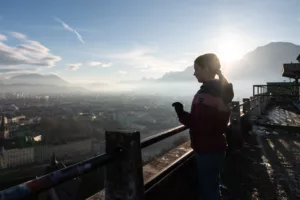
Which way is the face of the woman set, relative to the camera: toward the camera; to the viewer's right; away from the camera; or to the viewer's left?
to the viewer's left

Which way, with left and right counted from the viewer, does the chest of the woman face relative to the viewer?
facing to the left of the viewer
